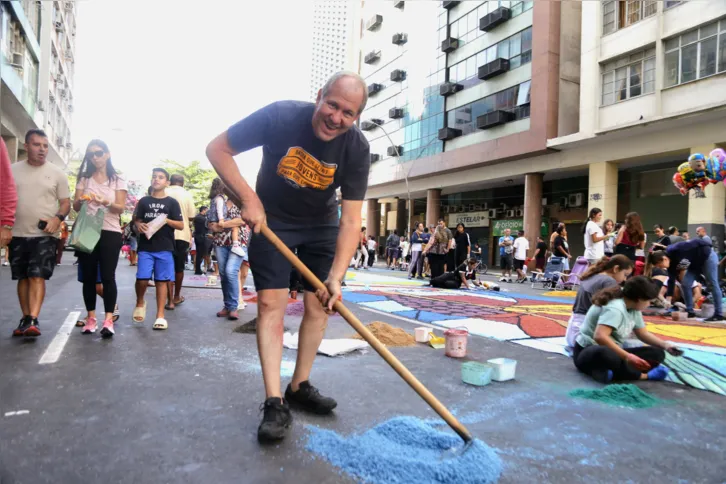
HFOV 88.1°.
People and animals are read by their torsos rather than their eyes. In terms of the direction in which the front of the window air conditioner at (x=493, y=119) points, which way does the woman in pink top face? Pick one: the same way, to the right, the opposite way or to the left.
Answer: to the left

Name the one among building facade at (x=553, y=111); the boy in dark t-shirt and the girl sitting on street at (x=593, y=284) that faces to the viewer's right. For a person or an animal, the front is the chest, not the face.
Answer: the girl sitting on street

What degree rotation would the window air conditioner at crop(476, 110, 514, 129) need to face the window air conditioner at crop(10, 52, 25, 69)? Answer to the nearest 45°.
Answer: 0° — it already faces it

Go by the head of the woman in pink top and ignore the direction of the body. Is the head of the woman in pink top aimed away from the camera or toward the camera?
toward the camera

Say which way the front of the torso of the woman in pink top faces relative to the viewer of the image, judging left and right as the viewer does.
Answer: facing the viewer

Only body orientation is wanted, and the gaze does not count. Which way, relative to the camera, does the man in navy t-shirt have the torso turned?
toward the camera

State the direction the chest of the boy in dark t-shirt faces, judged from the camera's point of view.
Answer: toward the camera

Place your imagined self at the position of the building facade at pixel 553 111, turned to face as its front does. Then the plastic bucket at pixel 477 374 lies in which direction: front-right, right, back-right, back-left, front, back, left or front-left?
front-left

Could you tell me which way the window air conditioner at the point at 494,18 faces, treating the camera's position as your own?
facing the viewer and to the left of the viewer

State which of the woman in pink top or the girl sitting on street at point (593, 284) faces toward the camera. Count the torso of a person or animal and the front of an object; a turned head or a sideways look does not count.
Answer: the woman in pink top

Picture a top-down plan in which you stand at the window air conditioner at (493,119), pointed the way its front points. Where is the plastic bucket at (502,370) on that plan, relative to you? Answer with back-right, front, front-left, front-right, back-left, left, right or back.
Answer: front-left

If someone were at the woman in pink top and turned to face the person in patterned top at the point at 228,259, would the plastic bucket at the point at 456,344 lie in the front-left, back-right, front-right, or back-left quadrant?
front-right

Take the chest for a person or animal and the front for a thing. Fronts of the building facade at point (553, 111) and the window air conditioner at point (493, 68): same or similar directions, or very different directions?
same or similar directions

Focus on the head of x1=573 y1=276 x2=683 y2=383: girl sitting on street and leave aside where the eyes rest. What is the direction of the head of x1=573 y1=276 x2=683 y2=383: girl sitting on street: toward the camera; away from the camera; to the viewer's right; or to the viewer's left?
to the viewer's right

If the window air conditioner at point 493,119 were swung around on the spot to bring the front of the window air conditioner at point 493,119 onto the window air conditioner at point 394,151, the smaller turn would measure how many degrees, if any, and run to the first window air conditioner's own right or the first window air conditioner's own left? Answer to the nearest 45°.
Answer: approximately 90° to the first window air conditioner's own right

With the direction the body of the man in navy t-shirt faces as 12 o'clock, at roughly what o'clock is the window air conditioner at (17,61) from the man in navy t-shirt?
The window air conditioner is roughly at 5 o'clock from the man in navy t-shirt.

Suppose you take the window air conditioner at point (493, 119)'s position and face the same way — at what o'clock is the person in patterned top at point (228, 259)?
The person in patterned top is roughly at 11 o'clock from the window air conditioner.

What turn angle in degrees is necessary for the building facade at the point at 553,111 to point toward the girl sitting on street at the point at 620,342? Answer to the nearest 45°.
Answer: approximately 45° to its left
